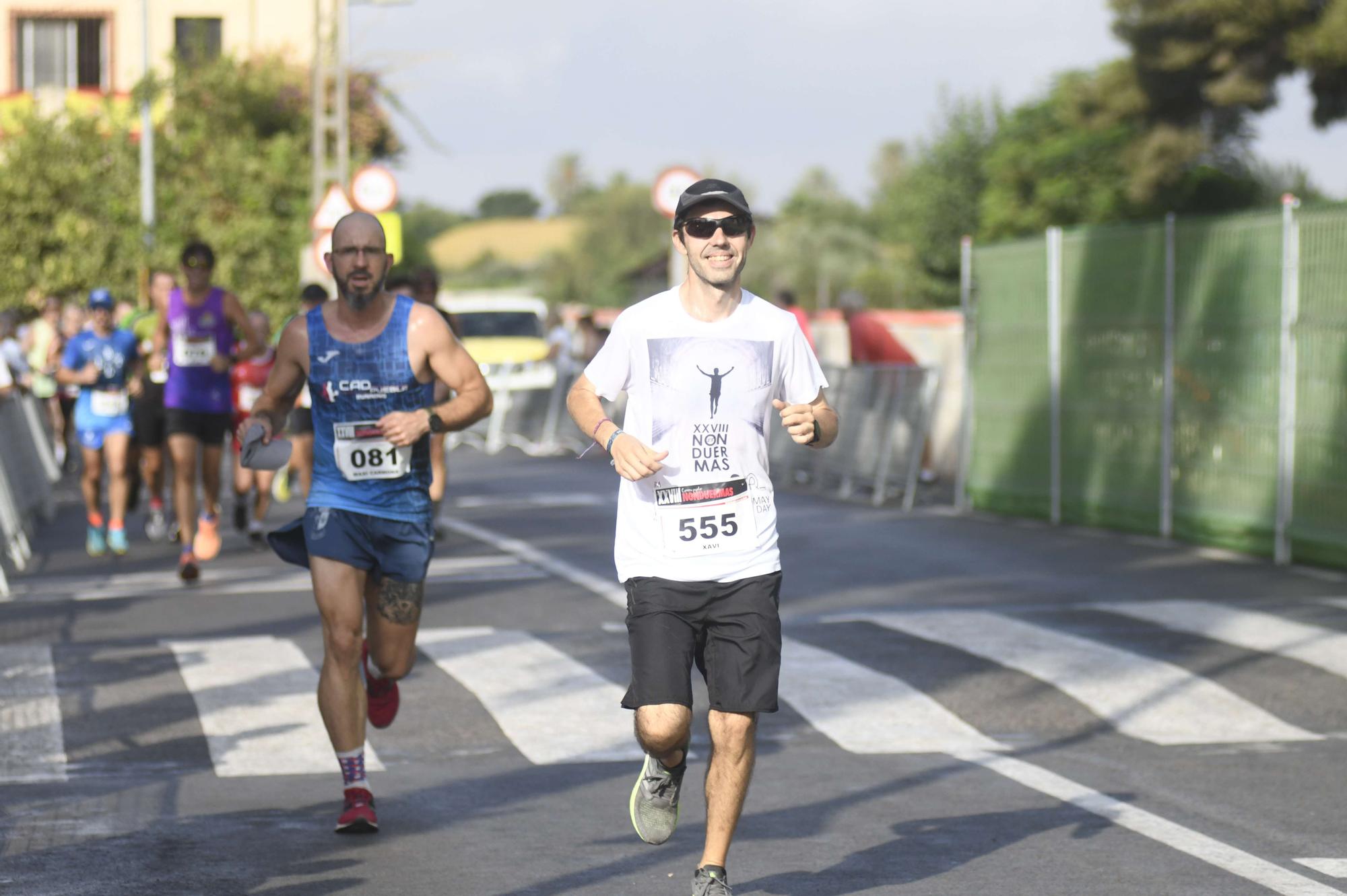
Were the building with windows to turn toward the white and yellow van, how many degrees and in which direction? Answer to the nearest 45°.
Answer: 0° — it already faces it

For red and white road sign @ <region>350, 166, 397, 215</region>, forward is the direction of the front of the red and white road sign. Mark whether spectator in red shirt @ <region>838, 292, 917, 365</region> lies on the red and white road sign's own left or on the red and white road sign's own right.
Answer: on the red and white road sign's own left

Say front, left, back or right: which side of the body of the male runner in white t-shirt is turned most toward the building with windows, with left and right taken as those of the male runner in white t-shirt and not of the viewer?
back

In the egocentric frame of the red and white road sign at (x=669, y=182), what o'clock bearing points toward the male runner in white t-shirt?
The male runner in white t-shirt is roughly at 12 o'clock from the red and white road sign.

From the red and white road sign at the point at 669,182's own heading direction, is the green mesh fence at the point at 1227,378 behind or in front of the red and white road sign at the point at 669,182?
in front

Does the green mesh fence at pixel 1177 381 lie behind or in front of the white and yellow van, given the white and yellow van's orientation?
in front

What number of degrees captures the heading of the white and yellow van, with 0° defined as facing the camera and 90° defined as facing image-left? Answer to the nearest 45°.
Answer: approximately 0°

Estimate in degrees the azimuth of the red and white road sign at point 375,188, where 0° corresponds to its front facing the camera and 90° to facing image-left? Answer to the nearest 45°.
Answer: approximately 0°

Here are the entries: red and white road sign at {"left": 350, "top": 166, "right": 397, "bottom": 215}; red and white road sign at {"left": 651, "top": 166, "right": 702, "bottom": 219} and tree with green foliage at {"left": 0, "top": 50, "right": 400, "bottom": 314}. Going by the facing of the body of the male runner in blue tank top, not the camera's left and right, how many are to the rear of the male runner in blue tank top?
3

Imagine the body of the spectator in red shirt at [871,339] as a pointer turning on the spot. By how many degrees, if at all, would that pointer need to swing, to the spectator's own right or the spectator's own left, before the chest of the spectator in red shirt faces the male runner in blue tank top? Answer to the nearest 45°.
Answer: approximately 90° to the spectator's own left
